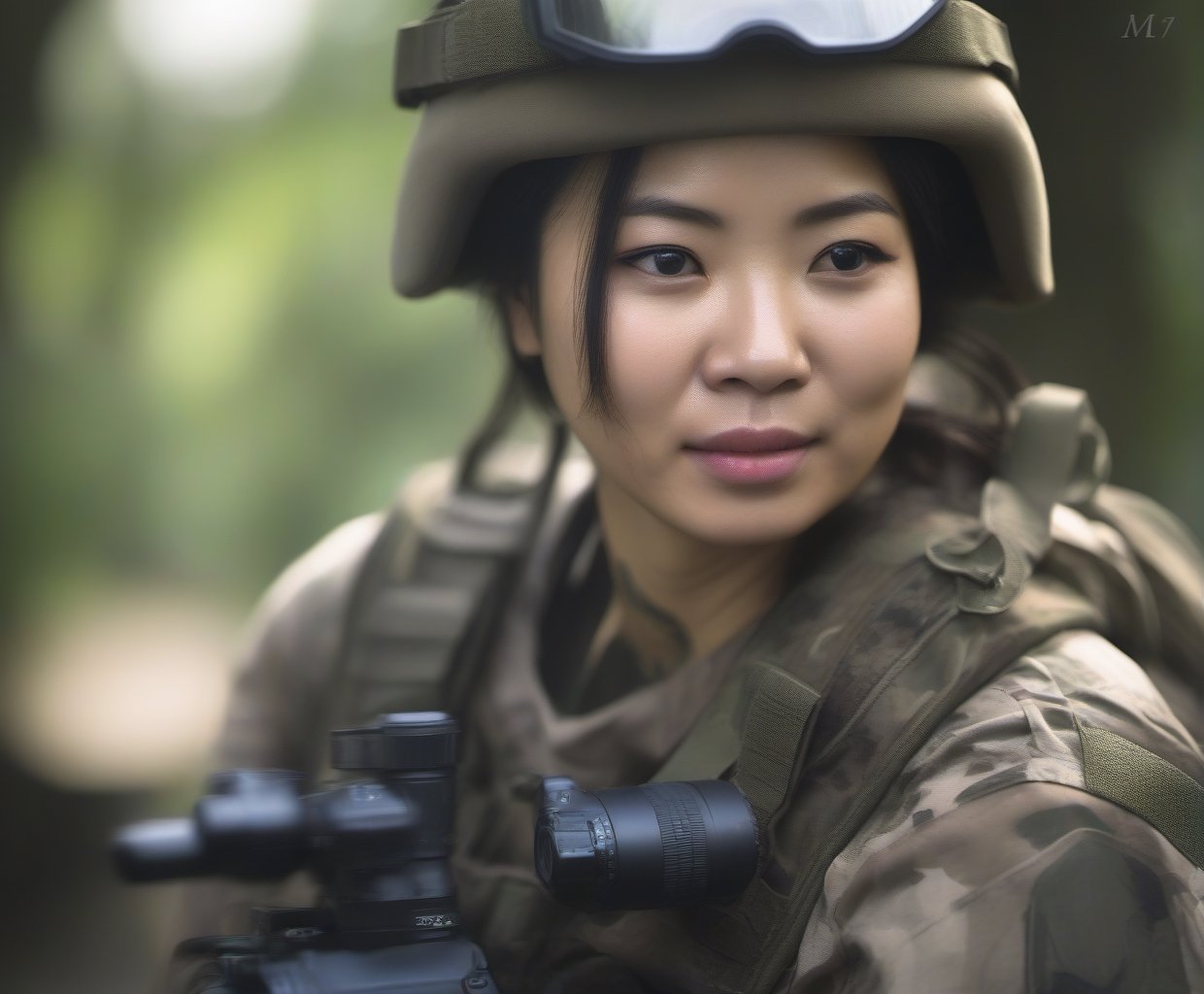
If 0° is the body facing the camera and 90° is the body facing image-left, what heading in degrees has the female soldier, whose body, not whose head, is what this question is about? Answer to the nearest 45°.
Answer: approximately 45°
